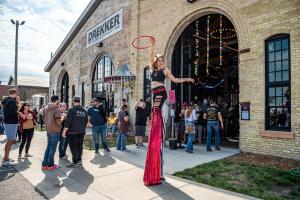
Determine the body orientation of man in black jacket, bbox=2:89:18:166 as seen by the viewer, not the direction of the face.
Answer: to the viewer's right

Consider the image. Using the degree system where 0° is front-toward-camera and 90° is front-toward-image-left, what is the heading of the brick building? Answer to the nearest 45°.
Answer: approximately 45°

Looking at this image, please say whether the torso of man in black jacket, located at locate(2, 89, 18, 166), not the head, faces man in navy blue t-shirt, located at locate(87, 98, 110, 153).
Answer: yes

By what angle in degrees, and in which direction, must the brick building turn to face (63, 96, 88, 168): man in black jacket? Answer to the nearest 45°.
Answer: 0° — it already faces them

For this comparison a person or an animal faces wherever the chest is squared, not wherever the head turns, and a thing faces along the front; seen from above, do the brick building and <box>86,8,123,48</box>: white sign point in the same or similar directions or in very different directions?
same or similar directions

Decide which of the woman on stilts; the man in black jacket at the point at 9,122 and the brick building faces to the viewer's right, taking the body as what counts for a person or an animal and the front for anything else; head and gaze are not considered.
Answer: the man in black jacket

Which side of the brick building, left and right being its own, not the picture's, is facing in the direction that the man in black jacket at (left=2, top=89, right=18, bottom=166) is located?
front

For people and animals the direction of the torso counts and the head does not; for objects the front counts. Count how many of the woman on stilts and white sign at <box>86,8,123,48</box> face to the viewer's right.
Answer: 0

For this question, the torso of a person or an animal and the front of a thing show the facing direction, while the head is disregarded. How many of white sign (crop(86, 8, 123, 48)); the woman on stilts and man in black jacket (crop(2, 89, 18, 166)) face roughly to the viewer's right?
1

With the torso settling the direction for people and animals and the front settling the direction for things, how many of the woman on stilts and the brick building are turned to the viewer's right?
0

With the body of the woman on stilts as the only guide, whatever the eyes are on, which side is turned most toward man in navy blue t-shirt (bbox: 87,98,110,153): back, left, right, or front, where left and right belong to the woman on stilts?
right

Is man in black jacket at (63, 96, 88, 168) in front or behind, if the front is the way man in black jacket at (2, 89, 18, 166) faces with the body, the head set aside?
in front
